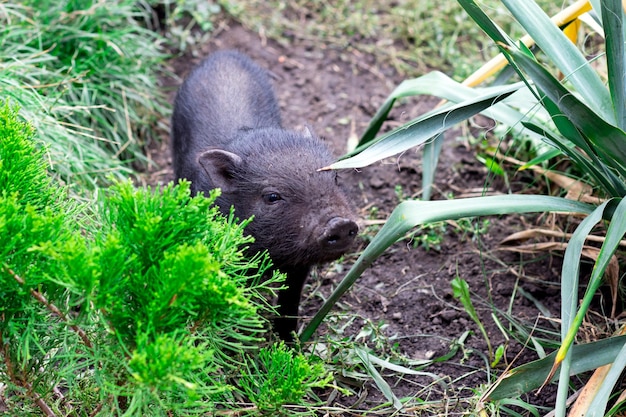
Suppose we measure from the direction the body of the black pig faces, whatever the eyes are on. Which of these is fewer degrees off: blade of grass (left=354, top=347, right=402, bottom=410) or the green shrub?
the blade of grass

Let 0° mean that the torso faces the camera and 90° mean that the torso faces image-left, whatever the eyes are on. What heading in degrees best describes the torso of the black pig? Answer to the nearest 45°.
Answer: approximately 315°

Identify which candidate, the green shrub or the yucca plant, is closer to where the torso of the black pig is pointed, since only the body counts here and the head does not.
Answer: the yucca plant

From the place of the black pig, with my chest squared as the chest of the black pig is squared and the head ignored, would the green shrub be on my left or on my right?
on my right

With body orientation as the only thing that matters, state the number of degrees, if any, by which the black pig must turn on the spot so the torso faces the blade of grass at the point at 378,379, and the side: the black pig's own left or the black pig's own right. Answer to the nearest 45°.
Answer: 0° — it already faces it
